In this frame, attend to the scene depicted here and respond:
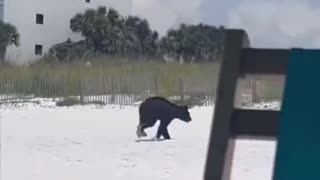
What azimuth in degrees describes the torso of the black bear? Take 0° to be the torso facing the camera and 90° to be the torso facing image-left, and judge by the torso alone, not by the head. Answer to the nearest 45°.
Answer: approximately 270°

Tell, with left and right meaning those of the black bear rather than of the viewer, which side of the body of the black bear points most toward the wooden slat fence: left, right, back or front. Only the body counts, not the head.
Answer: left
